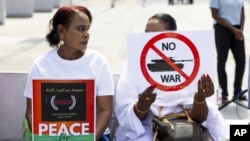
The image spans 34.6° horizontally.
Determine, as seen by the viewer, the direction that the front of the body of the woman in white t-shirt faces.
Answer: toward the camera

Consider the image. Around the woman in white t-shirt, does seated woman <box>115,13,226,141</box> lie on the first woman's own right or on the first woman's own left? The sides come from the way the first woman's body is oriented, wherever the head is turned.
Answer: on the first woman's own left

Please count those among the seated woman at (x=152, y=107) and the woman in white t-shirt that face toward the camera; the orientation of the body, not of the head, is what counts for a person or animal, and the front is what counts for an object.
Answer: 2

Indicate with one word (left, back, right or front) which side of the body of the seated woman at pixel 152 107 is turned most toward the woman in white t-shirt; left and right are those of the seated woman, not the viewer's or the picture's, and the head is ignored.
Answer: right

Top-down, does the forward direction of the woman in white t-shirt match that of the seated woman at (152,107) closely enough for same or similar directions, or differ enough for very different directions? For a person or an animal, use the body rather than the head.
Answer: same or similar directions

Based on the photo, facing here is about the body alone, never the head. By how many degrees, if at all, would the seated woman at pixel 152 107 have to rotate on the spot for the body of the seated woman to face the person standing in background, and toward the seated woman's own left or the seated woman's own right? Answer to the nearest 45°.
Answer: approximately 180°
